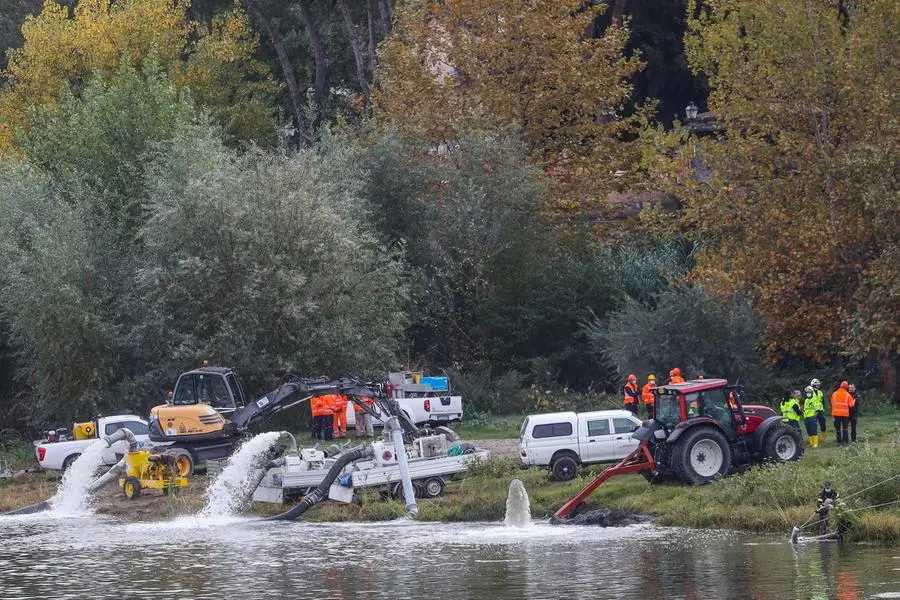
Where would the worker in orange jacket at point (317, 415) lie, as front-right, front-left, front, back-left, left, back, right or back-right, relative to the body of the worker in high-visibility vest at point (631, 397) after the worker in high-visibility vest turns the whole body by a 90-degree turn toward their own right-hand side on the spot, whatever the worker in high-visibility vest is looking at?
front-right

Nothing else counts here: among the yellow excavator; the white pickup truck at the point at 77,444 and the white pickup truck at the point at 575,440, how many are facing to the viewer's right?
3

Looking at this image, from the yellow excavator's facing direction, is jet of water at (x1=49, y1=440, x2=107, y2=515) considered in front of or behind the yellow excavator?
behind

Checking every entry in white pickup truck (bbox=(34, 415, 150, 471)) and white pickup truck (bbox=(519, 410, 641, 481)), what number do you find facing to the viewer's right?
2

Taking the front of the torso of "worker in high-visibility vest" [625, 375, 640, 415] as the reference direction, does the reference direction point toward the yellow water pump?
no

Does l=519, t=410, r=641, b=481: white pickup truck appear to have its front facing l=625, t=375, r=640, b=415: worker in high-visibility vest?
no

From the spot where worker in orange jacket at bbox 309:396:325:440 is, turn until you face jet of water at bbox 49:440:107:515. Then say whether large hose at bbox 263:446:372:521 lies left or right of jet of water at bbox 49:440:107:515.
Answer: left

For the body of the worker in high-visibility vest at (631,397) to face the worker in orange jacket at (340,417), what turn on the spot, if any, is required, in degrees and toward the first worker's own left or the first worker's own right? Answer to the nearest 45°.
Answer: approximately 135° to the first worker's own right

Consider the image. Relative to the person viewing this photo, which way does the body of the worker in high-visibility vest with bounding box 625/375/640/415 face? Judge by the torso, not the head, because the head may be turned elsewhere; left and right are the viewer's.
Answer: facing the viewer and to the right of the viewer

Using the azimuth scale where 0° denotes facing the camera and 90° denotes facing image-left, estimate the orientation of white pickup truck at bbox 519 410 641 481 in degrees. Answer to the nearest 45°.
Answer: approximately 270°

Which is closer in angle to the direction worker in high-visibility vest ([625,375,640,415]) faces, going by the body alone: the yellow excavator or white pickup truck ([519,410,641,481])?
the white pickup truck

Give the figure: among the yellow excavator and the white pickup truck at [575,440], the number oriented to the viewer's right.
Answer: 2

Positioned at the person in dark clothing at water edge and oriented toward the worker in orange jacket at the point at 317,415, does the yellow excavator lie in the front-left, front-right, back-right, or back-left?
front-left

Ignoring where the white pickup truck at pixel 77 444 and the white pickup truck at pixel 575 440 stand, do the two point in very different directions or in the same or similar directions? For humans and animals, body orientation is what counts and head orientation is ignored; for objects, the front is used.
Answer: same or similar directions

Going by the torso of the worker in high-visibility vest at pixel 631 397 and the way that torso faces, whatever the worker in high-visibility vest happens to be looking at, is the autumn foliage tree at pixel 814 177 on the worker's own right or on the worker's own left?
on the worker's own left

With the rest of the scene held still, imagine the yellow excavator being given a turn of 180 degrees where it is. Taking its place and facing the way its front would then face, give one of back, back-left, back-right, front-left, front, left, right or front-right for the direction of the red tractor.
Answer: back-left

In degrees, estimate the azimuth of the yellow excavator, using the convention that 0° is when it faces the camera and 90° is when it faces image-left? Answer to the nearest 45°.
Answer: approximately 270°

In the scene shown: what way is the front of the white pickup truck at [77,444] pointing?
to the viewer's right

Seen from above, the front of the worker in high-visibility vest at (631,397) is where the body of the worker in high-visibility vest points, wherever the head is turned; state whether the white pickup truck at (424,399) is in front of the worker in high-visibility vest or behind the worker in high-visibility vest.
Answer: behind

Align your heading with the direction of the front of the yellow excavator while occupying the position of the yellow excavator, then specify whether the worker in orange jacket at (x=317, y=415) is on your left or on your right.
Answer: on your left
